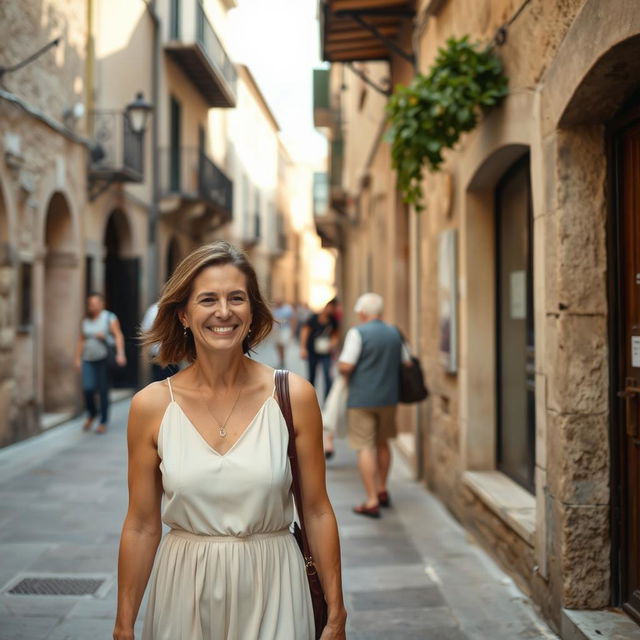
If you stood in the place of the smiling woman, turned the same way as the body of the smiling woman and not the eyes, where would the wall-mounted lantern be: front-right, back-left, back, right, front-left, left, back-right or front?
back

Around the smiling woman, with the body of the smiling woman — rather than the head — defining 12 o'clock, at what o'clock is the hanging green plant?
The hanging green plant is roughly at 7 o'clock from the smiling woman.

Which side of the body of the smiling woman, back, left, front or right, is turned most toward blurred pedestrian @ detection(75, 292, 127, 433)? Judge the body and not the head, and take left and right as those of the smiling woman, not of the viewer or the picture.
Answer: back

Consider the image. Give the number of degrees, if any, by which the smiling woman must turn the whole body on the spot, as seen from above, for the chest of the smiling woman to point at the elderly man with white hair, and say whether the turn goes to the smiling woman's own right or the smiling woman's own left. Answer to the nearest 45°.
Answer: approximately 180°

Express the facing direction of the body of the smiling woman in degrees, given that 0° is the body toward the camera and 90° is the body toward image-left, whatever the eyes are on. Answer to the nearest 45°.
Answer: approximately 0°

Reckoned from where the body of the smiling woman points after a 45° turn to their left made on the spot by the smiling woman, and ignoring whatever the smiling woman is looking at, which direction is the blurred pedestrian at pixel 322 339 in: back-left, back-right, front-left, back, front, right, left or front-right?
back-left
